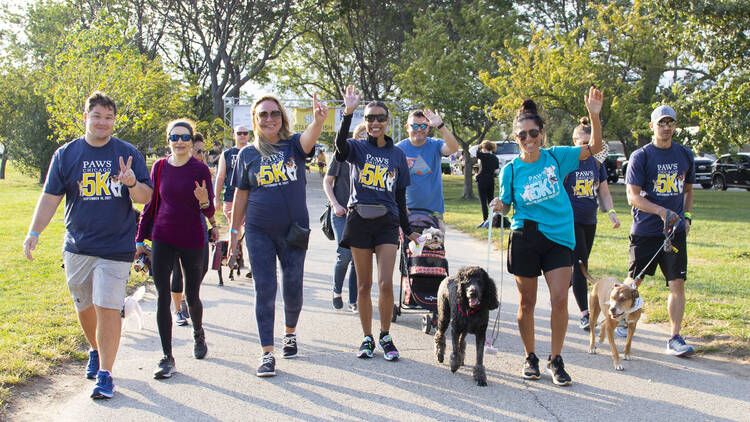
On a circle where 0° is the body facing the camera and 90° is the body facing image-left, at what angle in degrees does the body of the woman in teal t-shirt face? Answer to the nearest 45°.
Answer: approximately 0°

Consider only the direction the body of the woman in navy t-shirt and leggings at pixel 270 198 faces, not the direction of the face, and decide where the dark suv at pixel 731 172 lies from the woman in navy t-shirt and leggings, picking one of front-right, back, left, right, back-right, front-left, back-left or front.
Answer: back-left

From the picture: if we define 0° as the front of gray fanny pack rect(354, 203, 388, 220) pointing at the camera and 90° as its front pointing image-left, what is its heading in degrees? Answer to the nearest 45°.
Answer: approximately 0°

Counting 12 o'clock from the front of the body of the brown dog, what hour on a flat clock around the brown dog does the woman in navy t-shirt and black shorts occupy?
The woman in navy t-shirt and black shorts is roughly at 4 o'clock from the brown dog.

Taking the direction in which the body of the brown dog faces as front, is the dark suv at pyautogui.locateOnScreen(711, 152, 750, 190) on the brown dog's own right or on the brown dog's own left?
on the brown dog's own left

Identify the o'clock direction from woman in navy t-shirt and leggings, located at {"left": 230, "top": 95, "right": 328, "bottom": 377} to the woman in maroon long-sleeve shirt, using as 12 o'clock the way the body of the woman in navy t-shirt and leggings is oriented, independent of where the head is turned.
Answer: The woman in maroon long-sleeve shirt is roughly at 4 o'clock from the woman in navy t-shirt and leggings.

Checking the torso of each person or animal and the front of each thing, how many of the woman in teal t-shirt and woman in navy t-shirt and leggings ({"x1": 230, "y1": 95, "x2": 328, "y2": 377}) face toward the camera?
2
